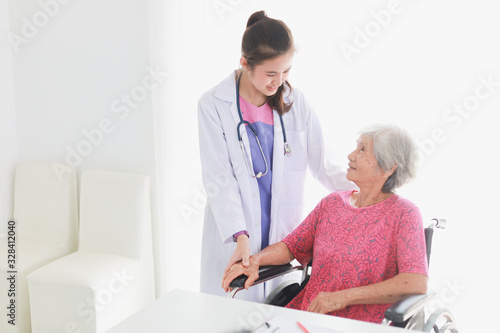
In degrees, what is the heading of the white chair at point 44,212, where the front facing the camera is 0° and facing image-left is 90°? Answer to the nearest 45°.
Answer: approximately 45°

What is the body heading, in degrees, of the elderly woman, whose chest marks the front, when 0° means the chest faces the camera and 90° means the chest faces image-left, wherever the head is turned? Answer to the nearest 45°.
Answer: approximately 45°

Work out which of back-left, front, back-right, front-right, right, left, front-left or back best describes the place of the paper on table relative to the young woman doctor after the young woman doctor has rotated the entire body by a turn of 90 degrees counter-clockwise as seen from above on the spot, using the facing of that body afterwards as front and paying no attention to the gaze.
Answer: back-right

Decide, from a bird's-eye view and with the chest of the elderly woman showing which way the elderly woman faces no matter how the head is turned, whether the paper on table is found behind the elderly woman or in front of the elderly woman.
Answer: in front

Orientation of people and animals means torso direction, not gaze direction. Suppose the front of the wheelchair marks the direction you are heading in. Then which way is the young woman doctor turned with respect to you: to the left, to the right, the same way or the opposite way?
to the left

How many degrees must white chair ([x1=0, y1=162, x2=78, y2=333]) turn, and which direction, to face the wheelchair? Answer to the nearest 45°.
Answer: approximately 90° to its left

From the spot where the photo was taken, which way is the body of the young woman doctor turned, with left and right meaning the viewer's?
facing the viewer and to the right of the viewer

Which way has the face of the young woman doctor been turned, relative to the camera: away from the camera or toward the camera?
toward the camera

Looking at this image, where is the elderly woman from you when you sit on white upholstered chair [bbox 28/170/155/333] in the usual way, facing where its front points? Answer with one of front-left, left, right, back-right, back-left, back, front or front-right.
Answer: left

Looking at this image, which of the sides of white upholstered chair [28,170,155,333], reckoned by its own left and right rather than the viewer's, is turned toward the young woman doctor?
left

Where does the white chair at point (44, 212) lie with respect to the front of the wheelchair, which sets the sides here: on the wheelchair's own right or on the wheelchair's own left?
on the wheelchair's own right

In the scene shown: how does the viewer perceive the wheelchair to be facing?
facing the viewer and to the left of the viewer
